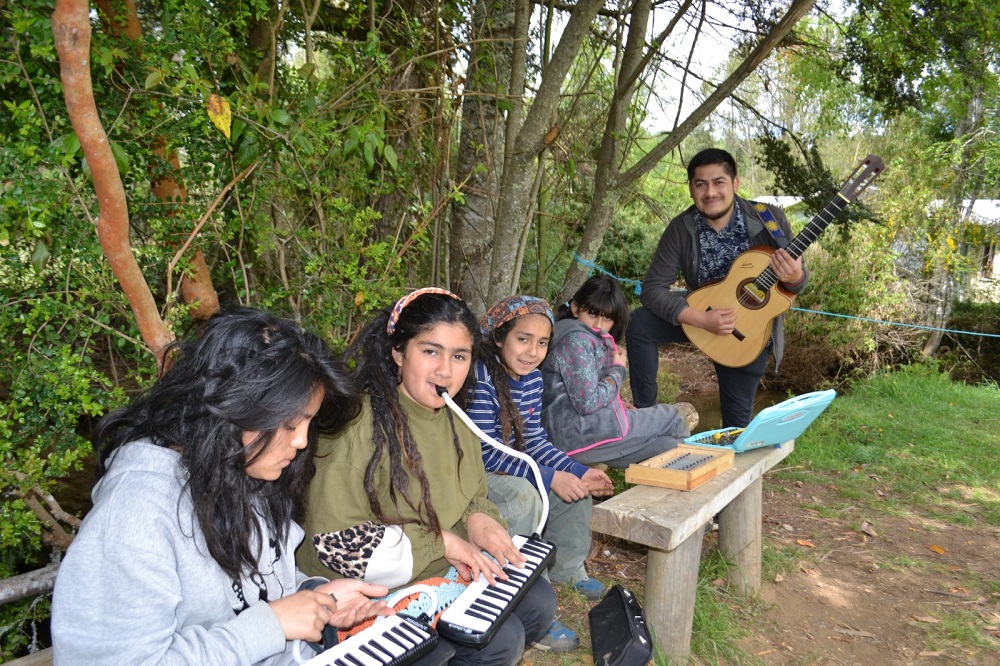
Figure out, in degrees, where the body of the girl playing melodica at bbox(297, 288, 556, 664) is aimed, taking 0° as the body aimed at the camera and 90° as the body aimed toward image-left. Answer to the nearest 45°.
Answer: approximately 315°

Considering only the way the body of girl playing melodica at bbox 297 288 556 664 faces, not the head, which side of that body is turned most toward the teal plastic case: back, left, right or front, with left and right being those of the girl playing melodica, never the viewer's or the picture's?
left

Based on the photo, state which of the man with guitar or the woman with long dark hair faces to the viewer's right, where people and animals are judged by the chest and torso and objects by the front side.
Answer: the woman with long dark hair

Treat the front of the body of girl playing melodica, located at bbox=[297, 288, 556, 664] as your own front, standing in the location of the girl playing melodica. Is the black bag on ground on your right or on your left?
on your left

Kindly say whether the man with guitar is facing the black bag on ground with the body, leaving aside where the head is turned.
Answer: yes

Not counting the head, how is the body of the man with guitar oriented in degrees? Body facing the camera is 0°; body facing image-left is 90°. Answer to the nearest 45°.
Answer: approximately 0°

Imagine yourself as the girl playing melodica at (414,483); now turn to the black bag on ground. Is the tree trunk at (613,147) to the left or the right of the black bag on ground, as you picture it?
left

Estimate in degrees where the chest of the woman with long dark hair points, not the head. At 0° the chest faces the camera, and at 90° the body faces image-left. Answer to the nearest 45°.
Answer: approximately 270°
